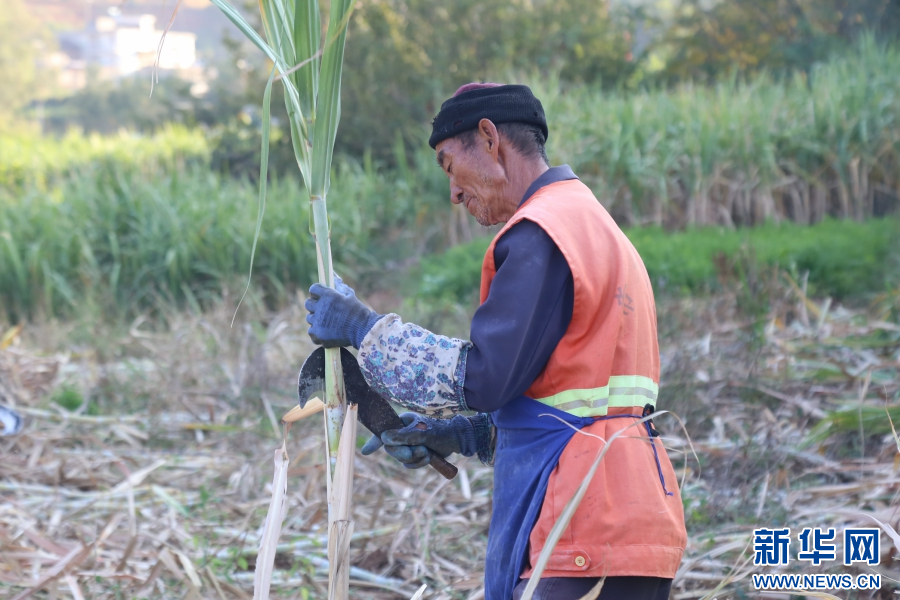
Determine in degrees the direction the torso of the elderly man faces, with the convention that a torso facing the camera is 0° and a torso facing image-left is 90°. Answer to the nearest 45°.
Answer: approximately 90°

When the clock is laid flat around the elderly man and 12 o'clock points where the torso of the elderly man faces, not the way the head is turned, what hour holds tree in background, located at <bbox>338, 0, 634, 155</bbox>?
The tree in background is roughly at 3 o'clock from the elderly man.

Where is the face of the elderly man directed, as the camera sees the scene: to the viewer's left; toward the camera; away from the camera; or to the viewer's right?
to the viewer's left

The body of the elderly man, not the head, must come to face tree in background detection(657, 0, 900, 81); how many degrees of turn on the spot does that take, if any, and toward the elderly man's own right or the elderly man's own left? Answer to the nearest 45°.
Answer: approximately 90° to the elderly man's own right

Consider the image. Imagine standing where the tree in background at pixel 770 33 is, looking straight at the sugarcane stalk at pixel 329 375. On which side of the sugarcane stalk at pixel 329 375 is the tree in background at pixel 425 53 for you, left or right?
right
